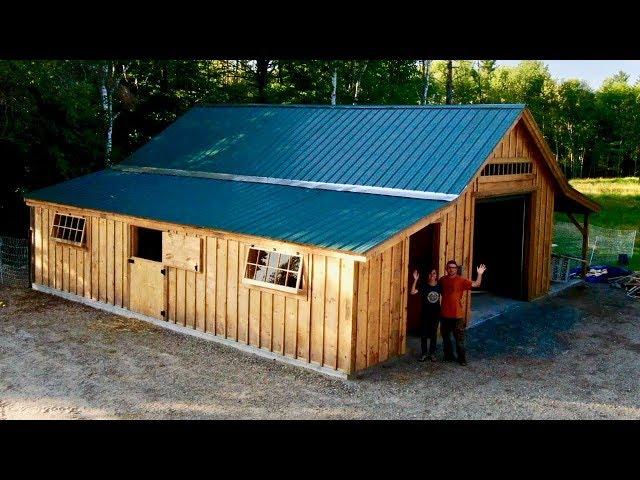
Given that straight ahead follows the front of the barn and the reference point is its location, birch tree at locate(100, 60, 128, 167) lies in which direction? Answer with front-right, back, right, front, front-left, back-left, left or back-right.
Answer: back

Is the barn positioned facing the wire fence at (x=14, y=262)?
no

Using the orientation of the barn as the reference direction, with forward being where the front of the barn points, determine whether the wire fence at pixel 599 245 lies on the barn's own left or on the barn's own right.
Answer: on the barn's own left

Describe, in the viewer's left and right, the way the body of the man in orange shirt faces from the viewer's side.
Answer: facing the viewer

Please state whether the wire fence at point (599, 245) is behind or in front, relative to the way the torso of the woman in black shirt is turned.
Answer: behind

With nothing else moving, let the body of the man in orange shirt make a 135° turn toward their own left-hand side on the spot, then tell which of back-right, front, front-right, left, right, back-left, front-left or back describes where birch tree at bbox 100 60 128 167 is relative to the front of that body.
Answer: left

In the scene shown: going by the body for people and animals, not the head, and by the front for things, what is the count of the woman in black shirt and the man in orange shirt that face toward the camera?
2

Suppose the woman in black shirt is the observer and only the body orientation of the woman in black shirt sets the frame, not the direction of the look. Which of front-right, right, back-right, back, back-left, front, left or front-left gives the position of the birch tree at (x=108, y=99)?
back-right

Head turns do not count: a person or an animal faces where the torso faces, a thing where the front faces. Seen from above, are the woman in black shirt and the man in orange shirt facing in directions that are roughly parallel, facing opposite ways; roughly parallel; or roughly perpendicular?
roughly parallel

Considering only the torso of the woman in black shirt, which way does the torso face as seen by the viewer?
toward the camera

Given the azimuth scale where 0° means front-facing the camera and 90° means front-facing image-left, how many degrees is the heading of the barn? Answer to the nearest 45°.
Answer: approximately 315°
